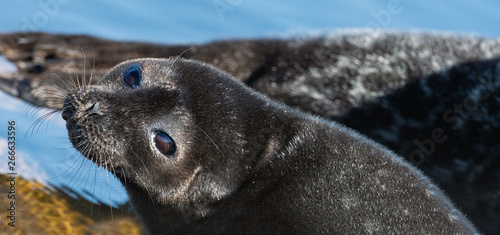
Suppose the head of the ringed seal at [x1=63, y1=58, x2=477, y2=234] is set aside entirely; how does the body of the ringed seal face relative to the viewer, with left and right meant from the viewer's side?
facing the viewer and to the left of the viewer
